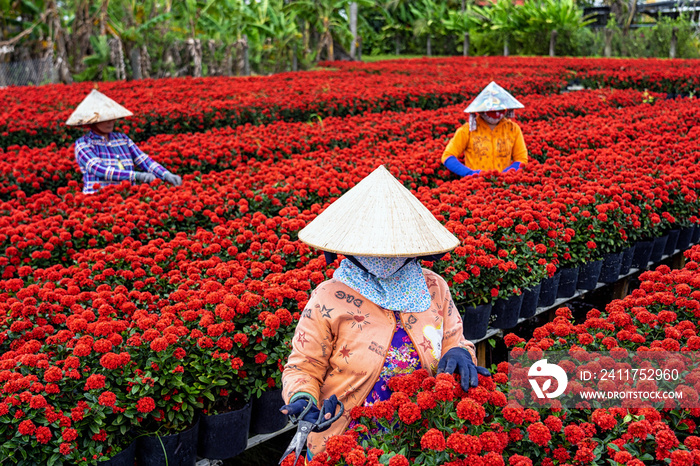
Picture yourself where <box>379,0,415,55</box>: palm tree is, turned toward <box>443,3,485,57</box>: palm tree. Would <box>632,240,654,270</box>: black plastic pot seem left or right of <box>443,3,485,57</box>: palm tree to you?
right

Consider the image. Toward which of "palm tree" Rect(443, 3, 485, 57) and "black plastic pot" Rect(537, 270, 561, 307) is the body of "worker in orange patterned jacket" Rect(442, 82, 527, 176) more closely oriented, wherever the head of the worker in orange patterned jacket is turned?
the black plastic pot

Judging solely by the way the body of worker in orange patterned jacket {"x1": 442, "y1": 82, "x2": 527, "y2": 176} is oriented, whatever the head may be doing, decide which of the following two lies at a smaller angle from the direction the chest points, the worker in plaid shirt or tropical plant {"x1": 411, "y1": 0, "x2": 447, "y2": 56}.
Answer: the worker in plaid shirt

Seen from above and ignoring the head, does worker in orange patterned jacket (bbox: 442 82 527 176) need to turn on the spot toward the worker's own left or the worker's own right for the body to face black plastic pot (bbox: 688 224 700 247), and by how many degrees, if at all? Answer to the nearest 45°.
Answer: approximately 90° to the worker's own left

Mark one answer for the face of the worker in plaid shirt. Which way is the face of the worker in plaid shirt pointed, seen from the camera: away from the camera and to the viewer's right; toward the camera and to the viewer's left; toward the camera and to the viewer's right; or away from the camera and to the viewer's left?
toward the camera and to the viewer's right

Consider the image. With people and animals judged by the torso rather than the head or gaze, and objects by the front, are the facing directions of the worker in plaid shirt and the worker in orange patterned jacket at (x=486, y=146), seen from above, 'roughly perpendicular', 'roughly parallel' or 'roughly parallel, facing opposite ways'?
roughly perpendicular

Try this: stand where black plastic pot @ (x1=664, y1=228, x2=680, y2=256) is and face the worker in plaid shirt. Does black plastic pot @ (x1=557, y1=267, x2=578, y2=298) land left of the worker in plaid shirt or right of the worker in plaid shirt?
left

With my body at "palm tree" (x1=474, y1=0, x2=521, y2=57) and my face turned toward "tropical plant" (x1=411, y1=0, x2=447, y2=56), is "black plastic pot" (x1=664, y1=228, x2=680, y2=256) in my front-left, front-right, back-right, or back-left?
back-left

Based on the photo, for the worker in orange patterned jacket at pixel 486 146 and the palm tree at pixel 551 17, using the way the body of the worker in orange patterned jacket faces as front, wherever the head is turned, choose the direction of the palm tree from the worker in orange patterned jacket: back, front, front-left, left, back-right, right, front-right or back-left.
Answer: back
